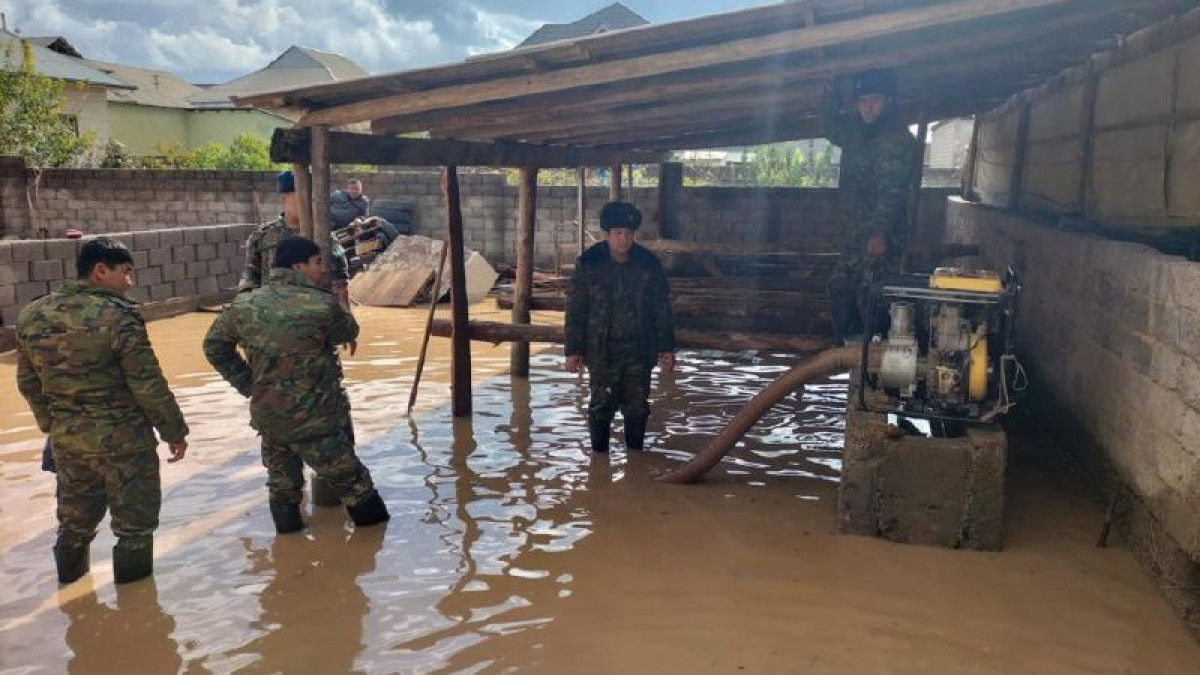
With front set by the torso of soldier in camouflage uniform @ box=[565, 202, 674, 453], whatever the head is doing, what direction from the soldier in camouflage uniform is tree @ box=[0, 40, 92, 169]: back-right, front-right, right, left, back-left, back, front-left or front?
back-right

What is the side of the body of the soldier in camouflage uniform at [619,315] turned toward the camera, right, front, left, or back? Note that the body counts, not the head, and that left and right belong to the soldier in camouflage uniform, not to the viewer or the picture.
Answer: front

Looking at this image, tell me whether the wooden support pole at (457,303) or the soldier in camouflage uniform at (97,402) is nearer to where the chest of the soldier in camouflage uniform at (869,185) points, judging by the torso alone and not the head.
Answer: the soldier in camouflage uniform

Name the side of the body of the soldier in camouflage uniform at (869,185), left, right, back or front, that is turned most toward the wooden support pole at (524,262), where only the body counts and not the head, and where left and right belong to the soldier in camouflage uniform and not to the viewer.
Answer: right

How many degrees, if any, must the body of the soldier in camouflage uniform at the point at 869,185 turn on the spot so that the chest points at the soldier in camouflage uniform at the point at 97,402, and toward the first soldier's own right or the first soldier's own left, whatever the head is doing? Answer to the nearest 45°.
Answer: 0° — they already face them

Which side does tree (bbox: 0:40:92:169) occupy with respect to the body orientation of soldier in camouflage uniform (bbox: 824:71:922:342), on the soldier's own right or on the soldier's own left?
on the soldier's own right

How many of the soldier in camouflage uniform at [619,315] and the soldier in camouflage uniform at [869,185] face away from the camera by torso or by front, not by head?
0

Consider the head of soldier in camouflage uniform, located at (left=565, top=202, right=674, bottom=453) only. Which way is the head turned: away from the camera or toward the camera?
toward the camera

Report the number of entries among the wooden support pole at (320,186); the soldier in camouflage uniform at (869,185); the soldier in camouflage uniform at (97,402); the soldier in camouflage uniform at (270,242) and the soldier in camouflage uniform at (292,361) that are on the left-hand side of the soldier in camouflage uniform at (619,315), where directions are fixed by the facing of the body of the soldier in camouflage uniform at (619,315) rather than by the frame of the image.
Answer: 1

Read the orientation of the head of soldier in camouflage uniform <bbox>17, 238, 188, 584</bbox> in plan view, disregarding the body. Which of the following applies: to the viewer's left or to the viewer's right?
to the viewer's right

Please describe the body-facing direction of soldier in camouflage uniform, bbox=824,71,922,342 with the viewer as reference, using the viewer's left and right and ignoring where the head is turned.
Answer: facing the viewer and to the left of the viewer

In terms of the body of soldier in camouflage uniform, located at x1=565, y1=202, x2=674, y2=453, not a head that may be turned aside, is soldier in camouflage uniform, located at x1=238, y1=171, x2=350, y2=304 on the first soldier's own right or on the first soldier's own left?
on the first soldier's own right
